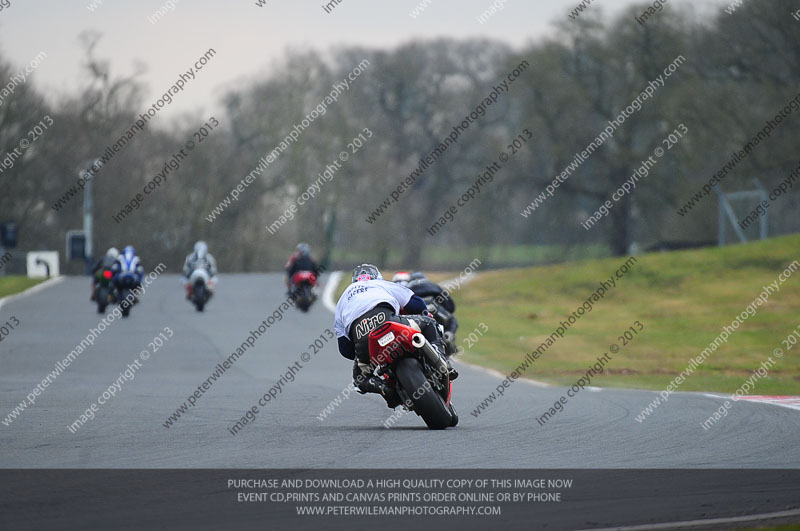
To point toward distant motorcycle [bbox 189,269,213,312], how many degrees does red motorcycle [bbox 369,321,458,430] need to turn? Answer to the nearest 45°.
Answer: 0° — it already faces it

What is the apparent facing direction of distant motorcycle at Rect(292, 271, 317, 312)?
away from the camera

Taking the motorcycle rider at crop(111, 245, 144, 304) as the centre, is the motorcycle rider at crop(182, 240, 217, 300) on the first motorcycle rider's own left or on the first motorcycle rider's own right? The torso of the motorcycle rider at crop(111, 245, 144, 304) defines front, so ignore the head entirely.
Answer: on the first motorcycle rider's own right

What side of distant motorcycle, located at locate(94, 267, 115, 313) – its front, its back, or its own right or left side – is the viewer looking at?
back

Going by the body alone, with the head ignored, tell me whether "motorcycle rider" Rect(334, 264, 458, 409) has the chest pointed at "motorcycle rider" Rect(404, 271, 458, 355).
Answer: yes

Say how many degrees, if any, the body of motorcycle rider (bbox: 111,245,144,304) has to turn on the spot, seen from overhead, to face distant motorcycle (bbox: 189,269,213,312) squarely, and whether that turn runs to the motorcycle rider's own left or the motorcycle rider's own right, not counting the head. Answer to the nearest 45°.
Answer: approximately 45° to the motorcycle rider's own right

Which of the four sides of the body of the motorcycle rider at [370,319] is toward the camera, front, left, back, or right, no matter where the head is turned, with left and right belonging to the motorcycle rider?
back

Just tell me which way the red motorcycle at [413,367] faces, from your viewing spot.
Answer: facing away from the viewer

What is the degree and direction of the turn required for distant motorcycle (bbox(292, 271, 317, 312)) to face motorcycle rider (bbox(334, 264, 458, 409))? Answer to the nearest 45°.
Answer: approximately 180°

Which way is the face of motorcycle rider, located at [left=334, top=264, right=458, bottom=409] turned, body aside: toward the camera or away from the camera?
away from the camera

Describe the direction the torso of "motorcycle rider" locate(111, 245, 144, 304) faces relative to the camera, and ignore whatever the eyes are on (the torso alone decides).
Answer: away from the camera

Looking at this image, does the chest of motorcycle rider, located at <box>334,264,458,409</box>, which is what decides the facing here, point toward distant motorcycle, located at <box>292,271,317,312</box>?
yes
